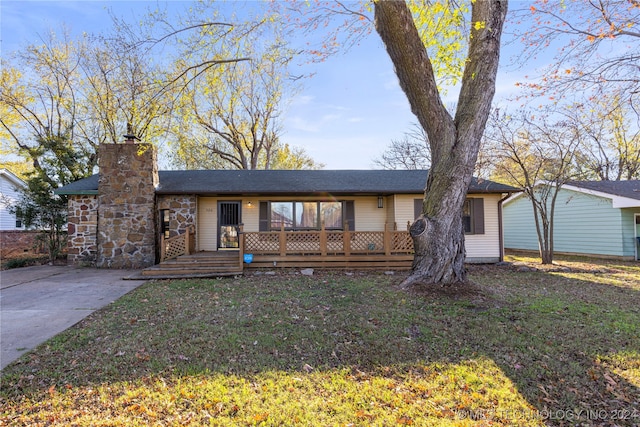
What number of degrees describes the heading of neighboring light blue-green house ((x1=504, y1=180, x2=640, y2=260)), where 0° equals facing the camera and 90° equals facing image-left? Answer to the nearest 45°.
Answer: approximately 315°

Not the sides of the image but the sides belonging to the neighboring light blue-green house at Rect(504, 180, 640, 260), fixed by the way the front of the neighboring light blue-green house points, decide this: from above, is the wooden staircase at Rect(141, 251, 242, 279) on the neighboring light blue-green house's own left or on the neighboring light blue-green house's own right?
on the neighboring light blue-green house's own right

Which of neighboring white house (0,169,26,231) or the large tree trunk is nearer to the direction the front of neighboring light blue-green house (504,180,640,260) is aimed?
the large tree trunk

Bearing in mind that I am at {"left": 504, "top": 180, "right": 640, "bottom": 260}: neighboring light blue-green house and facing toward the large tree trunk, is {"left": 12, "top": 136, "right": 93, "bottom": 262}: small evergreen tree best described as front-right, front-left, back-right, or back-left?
front-right

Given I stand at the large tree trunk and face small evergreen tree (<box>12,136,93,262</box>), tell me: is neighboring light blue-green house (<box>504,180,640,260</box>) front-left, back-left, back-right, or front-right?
back-right

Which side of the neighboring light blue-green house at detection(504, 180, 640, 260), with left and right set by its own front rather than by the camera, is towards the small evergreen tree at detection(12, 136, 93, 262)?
right

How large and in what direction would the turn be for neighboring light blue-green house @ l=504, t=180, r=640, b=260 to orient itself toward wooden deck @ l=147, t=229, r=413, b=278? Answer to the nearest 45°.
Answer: approximately 90° to its right

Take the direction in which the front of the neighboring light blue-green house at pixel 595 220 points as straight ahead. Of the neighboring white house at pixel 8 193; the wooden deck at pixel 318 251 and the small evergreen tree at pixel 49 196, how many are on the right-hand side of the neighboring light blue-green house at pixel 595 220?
3

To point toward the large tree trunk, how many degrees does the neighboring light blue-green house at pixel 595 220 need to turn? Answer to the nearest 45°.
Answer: approximately 45° to its right
